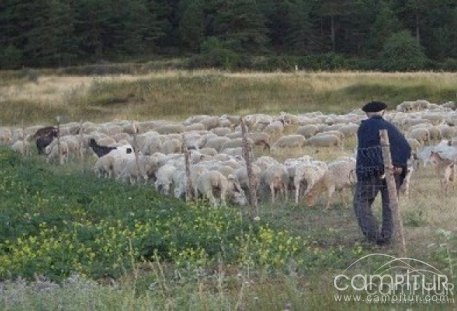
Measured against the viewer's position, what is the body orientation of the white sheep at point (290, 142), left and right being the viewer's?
facing to the left of the viewer

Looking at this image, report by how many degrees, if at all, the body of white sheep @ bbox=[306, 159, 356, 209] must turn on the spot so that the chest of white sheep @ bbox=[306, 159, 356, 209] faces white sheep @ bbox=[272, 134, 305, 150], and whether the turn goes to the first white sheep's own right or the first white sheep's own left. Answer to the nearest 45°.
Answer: approximately 90° to the first white sheep's own right

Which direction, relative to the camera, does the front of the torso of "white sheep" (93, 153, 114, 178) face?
to the viewer's left

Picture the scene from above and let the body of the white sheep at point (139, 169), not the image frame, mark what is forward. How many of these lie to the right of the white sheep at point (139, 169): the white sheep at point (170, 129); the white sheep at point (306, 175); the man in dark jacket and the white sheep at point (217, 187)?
1

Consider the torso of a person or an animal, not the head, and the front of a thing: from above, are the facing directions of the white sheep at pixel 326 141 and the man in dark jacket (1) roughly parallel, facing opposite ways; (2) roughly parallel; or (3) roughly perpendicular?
roughly perpendicular

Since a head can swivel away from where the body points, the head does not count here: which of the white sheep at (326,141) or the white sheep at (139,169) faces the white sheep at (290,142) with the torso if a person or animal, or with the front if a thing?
the white sheep at (326,141)

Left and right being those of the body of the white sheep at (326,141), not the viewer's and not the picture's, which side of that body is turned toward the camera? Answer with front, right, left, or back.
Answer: left

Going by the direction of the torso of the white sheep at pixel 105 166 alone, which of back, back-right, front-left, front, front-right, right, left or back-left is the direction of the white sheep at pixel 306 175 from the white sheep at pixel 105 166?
back-left

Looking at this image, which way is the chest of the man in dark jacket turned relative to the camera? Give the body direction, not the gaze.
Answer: away from the camera

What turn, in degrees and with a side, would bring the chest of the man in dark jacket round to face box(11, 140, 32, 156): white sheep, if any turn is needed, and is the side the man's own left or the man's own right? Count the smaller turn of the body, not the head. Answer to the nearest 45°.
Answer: approximately 45° to the man's own left

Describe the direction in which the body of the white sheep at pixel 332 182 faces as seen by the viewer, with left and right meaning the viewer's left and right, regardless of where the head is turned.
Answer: facing to the left of the viewer

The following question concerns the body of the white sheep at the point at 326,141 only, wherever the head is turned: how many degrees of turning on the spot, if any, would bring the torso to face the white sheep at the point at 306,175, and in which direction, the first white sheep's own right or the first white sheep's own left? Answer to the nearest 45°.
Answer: approximately 90° to the first white sheep's own left

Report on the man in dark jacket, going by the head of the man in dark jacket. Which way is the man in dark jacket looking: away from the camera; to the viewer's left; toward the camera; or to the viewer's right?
away from the camera

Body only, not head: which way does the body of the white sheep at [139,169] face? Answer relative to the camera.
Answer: to the viewer's left

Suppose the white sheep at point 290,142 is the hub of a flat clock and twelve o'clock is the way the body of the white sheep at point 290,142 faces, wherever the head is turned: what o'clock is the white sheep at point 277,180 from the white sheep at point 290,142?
the white sheep at point 277,180 is roughly at 9 o'clock from the white sheep at point 290,142.
